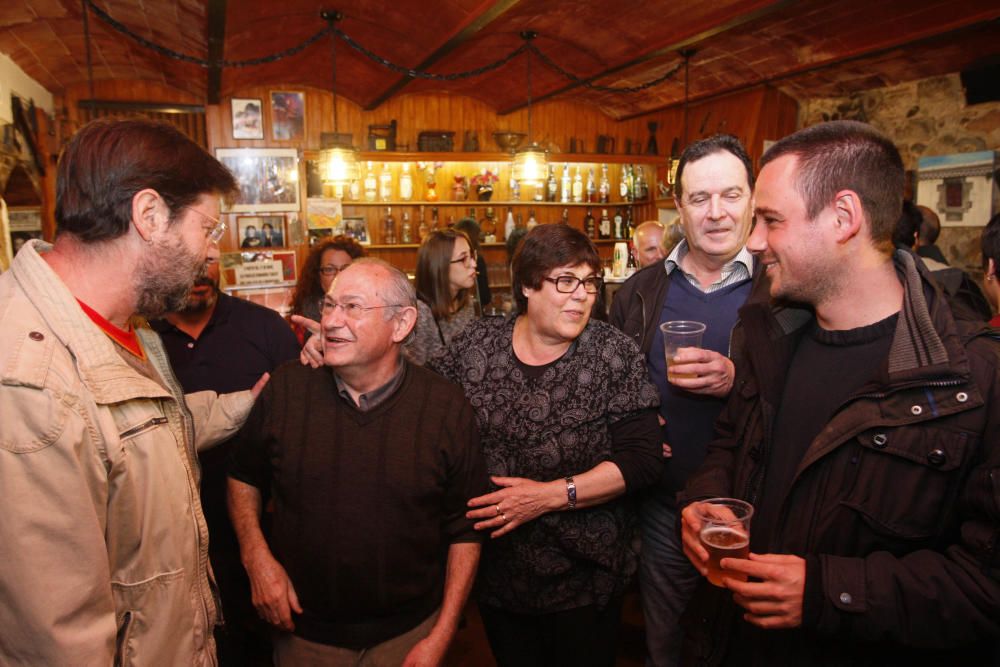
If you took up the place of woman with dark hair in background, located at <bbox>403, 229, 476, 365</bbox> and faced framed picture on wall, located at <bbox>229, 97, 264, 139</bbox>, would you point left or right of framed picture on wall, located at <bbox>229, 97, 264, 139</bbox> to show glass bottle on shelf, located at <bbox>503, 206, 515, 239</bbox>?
right

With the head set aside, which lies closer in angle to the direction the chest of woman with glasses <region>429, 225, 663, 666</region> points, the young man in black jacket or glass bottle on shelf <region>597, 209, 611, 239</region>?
the young man in black jacket

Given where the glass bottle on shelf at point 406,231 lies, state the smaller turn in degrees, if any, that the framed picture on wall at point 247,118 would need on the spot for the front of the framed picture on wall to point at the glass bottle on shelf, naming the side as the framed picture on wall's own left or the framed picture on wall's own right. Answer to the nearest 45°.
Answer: approximately 90° to the framed picture on wall's own left

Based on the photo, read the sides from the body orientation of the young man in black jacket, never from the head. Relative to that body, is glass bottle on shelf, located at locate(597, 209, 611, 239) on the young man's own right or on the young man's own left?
on the young man's own right

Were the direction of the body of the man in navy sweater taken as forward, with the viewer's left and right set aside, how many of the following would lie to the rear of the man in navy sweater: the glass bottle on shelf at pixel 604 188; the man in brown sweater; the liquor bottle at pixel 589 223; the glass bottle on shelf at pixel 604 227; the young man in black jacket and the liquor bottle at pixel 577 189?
4

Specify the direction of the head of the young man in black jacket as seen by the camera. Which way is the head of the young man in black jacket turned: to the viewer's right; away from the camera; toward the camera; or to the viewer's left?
to the viewer's left

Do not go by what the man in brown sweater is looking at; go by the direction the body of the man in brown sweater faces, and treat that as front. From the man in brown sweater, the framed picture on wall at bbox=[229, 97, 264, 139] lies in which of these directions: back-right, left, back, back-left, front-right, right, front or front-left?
back

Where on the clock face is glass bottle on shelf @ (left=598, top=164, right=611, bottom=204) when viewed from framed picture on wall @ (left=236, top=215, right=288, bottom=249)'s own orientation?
The glass bottle on shelf is roughly at 9 o'clock from the framed picture on wall.

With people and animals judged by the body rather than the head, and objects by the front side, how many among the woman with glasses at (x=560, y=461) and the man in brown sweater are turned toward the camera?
2

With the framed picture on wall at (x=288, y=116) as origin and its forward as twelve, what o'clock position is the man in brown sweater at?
The man in brown sweater is roughly at 12 o'clock from the framed picture on wall.

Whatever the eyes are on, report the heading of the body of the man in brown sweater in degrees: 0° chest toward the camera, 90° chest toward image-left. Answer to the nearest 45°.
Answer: approximately 0°

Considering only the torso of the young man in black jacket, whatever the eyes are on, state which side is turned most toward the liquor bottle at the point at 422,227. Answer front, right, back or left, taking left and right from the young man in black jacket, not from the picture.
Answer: right
